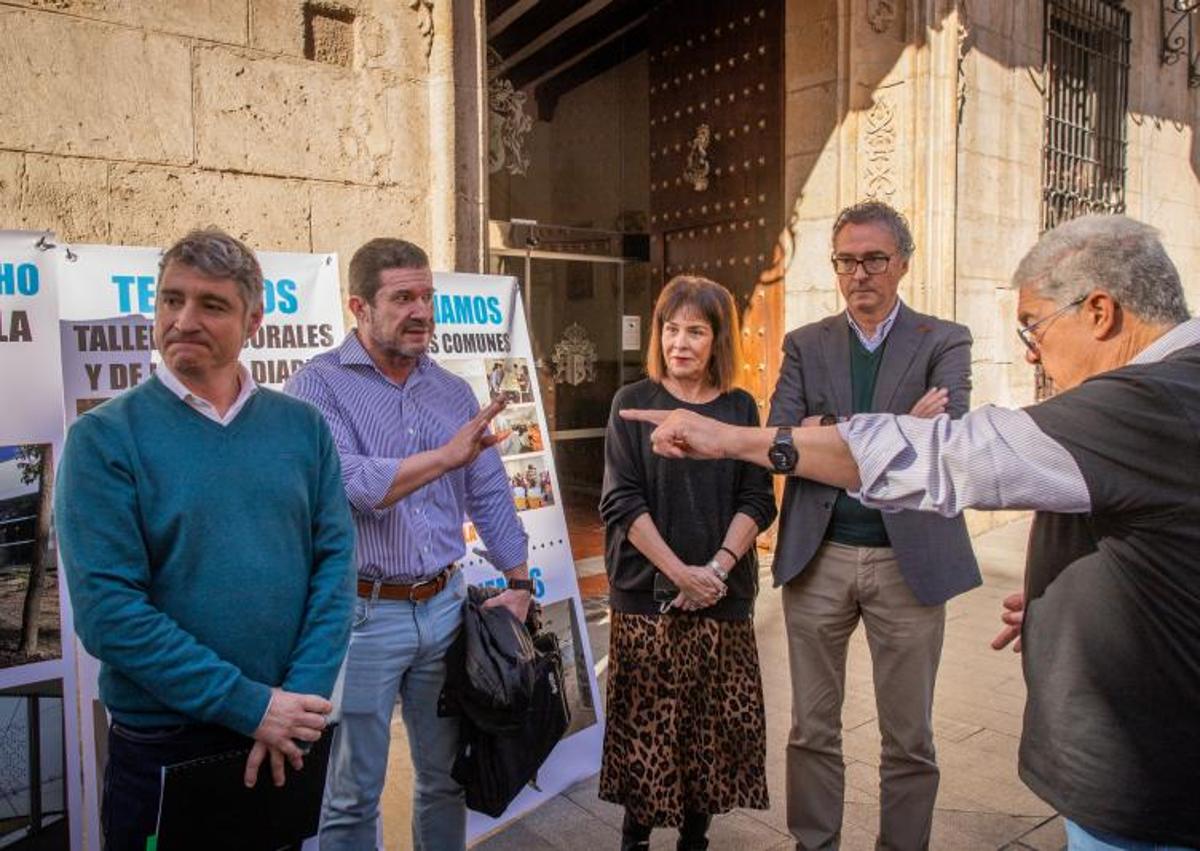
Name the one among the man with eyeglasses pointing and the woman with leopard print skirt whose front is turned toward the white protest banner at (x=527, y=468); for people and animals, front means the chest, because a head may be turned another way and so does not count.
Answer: the man with eyeglasses pointing

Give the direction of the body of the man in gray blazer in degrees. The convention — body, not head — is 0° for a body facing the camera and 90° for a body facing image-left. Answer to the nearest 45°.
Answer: approximately 0°

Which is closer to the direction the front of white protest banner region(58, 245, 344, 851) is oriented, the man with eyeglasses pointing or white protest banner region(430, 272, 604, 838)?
the man with eyeglasses pointing

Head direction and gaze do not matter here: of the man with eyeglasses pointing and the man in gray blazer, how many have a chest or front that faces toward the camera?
1

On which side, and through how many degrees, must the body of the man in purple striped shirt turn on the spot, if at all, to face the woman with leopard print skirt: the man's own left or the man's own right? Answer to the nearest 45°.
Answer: approximately 45° to the man's own left

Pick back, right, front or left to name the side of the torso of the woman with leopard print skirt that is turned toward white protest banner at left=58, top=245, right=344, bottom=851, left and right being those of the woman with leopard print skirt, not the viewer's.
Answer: right

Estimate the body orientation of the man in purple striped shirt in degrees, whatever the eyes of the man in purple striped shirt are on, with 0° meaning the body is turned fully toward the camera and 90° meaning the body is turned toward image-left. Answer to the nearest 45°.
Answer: approximately 315°

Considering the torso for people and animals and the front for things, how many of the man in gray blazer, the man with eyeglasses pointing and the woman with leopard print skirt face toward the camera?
2

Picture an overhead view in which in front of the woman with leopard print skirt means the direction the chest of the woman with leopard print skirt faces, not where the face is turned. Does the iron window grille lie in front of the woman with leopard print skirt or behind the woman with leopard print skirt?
behind

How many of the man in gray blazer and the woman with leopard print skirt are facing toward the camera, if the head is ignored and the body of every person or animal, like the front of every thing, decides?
2

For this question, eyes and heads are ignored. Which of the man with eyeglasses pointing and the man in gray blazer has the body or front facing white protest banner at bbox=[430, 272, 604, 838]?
the man with eyeglasses pointing

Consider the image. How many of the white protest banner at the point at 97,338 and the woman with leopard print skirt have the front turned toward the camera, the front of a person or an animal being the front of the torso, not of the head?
2

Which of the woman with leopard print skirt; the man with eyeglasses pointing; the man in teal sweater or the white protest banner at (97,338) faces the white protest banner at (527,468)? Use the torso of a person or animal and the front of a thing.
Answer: the man with eyeglasses pointing

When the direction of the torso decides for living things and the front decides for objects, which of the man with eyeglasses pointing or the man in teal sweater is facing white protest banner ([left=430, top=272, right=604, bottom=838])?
the man with eyeglasses pointing

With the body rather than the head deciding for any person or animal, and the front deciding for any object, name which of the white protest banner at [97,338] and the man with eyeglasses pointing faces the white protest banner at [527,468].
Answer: the man with eyeglasses pointing
